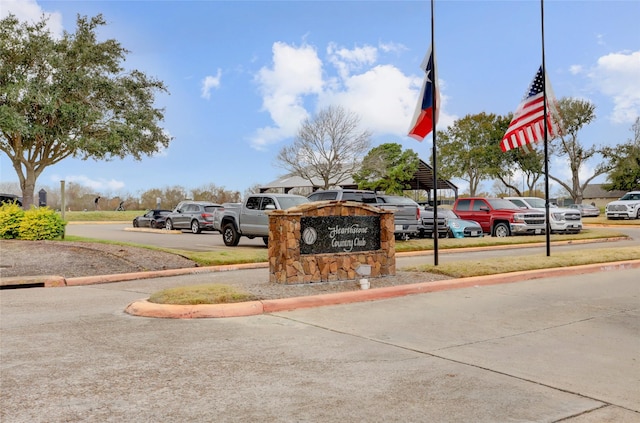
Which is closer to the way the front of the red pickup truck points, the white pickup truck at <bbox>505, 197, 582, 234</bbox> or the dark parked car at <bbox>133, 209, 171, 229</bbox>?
the white pickup truck

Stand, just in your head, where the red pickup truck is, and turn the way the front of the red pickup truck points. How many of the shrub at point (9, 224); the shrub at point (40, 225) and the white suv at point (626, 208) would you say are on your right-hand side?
2

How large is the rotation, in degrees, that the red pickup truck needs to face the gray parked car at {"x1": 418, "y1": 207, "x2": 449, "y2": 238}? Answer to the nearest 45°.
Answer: approximately 90° to its right

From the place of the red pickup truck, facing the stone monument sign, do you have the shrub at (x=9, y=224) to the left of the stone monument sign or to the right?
right

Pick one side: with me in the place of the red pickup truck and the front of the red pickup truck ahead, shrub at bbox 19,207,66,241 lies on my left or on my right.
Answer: on my right

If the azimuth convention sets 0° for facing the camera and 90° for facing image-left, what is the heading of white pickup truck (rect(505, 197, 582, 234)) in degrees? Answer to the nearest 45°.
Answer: approximately 315°

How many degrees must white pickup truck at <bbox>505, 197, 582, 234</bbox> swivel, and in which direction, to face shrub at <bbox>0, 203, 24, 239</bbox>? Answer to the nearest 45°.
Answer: approximately 90° to its right

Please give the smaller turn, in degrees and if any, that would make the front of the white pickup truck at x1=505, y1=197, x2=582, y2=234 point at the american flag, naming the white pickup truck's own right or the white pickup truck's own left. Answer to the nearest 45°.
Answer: approximately 45° to the white pickup truck's own right

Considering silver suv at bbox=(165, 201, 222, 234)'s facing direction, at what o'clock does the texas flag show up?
The texas flag is roughly at 7 o'clock from the silver suv.

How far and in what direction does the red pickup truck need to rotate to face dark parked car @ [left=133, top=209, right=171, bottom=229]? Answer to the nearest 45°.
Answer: approximately 135° to its right
